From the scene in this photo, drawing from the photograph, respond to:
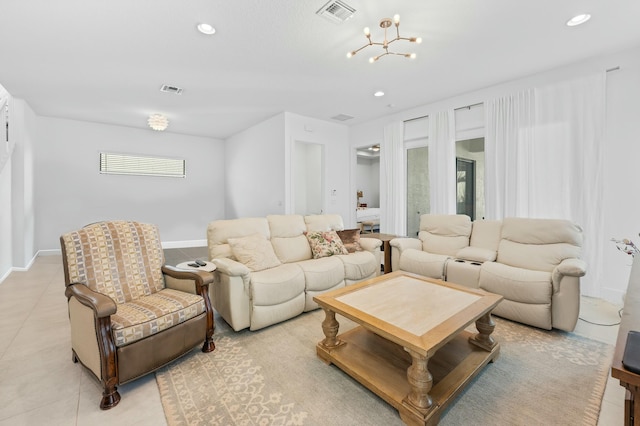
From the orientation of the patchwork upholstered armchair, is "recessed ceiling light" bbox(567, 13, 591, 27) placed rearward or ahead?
ahead

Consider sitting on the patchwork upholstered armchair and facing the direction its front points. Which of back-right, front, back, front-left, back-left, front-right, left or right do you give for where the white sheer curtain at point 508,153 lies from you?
front-left

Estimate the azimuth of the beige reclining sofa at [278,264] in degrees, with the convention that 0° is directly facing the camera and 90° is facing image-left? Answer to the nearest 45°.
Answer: approximately 315°

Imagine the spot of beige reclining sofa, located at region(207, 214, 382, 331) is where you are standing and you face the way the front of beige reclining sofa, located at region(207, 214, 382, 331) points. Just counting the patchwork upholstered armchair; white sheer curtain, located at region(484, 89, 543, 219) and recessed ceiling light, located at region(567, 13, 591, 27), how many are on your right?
1

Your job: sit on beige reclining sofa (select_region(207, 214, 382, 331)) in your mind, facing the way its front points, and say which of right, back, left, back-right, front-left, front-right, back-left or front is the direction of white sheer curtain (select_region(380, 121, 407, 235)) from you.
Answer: left

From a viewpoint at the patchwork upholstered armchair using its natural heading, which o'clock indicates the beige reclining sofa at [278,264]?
The beige reclining sofa is roughly at 10 o'clock from the patchwork upholstered armchair.

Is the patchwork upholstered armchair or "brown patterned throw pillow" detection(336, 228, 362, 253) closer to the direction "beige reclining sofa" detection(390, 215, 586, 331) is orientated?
the patchwork upholstered armchair

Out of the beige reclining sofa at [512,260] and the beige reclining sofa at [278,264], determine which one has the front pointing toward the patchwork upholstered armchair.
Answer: the beige reclining sofa at [512,260]

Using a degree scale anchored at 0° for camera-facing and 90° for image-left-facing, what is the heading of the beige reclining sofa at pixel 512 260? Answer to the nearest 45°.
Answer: approximately 45°

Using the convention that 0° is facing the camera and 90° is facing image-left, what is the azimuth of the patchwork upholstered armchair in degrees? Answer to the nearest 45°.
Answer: approximately 315°

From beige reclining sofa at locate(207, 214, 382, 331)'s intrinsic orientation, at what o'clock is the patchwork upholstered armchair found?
The patchwork upholstered armchair is roughly at 3 o'clock from the beige reclining sofa.

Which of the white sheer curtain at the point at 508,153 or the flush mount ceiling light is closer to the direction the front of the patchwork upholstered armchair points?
the white sheer curtain

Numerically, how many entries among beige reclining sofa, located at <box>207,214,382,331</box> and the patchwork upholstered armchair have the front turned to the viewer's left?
0
